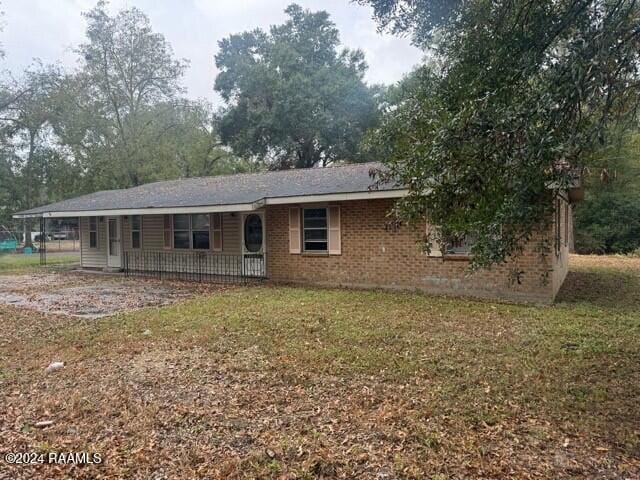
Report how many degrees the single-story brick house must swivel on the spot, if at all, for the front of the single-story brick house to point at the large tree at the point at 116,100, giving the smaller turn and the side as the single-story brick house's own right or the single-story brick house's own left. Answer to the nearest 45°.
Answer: approximately 90° to the single-story brick house's own right

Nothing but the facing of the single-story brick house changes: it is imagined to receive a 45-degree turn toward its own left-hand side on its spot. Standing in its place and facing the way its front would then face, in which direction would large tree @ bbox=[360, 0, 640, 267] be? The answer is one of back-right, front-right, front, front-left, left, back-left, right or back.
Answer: front

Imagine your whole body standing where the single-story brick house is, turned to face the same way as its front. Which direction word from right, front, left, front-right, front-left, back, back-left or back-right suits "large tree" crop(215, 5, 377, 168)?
back-right

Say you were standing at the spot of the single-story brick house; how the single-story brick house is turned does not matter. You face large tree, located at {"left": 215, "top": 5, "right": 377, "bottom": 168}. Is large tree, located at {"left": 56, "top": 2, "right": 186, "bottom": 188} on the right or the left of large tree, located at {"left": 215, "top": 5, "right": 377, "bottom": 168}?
left

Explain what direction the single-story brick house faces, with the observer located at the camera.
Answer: facing the viewer and to the left of the viewer
